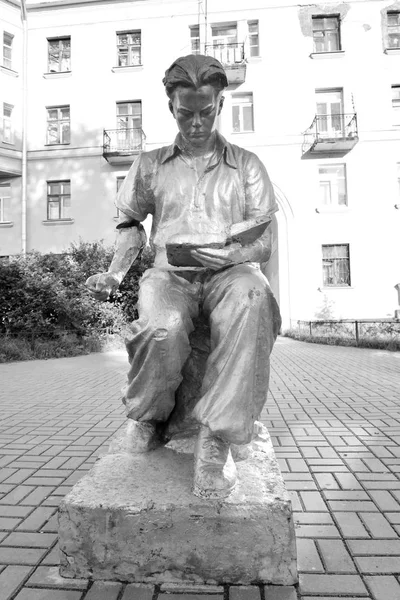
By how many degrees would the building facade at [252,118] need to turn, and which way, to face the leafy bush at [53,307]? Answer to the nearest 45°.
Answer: approximately 45° to its right

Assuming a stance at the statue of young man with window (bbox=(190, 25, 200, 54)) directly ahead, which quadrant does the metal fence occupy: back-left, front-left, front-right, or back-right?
front-right

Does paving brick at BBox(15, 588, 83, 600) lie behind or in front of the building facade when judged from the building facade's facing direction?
in front

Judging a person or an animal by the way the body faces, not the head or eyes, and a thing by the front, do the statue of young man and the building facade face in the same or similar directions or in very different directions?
same or similar directions

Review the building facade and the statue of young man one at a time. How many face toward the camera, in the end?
2

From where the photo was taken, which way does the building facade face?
toward the camera

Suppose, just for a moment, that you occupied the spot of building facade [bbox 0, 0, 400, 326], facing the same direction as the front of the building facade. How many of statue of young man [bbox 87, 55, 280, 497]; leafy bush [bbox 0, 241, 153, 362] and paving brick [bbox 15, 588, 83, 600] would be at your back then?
0

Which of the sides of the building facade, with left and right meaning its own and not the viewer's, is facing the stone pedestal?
front

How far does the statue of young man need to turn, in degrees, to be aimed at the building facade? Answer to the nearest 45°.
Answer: approximately 180°

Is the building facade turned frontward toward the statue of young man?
yes

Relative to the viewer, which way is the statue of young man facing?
toward the camera
